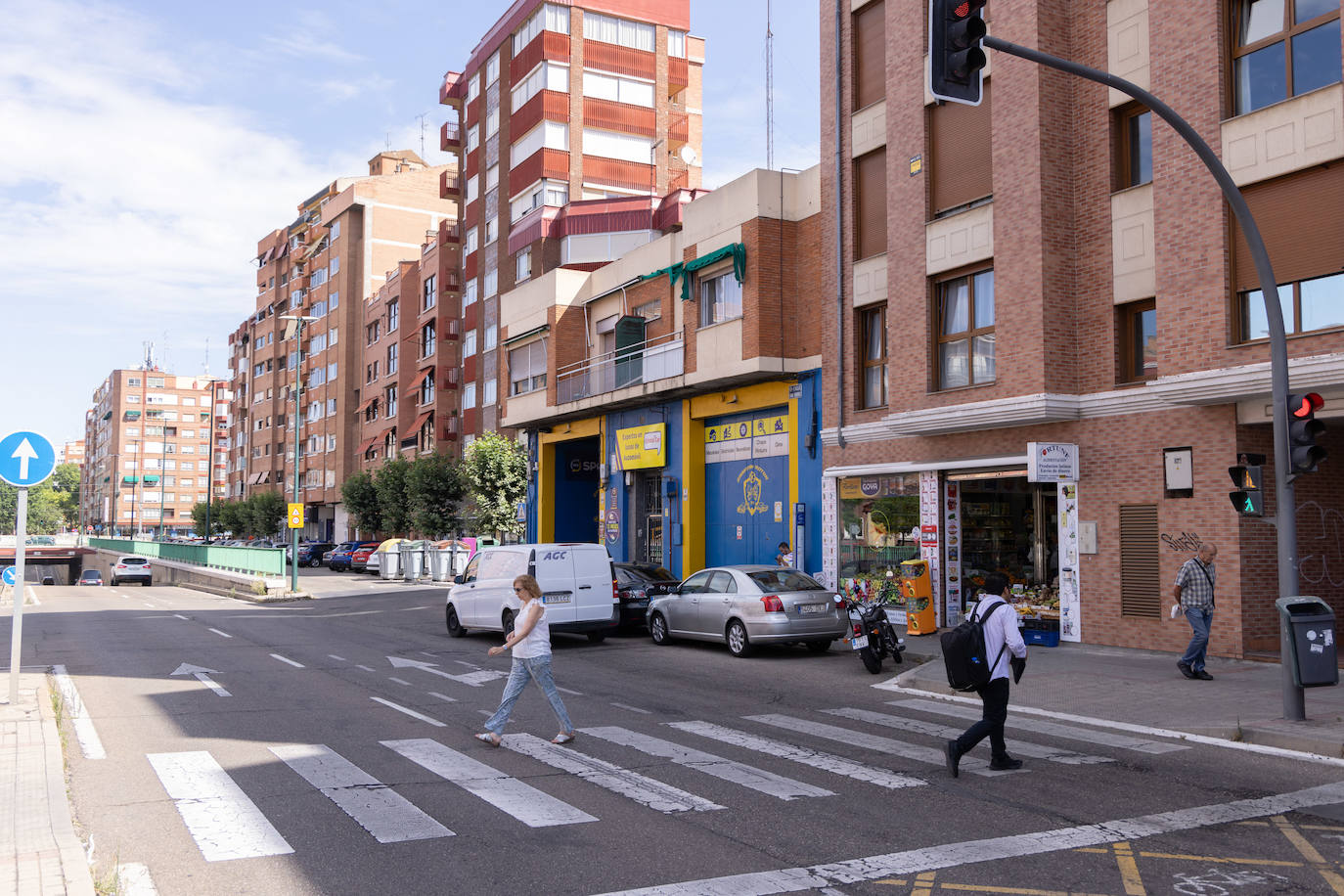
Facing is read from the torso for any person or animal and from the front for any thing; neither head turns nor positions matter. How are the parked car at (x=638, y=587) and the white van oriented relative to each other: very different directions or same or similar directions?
same or similar directions

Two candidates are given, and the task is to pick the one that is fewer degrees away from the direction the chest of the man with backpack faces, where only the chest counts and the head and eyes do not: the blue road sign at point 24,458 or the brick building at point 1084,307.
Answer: the brick building

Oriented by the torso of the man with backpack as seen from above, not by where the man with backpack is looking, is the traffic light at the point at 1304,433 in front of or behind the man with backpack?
in front

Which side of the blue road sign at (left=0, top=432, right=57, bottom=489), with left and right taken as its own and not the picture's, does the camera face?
front

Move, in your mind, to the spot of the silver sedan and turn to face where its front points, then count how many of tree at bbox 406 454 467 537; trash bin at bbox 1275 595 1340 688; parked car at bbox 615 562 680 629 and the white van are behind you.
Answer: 1

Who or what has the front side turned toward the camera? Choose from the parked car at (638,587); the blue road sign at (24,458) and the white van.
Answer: the blue road sign

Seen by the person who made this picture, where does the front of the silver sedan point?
facing away from the viewer and to the left of the viewer

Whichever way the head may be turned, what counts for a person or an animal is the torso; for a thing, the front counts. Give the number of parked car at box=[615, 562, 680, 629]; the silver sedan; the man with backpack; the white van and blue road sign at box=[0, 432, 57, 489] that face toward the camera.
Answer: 1

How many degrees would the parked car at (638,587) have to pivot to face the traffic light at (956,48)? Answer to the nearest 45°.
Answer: approximately 135° to its left

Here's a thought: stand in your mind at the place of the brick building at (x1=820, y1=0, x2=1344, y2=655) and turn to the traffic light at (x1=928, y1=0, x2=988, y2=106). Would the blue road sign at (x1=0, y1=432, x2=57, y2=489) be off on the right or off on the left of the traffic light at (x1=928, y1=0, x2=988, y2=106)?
right

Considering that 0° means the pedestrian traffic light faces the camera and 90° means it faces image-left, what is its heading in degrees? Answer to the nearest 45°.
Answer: approximately 45°

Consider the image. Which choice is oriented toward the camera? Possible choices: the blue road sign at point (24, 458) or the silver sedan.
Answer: the blue road sign

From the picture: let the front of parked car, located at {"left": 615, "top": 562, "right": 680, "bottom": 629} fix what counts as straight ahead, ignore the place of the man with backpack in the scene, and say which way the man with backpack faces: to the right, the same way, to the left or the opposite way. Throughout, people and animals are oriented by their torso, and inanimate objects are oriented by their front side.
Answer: to the right

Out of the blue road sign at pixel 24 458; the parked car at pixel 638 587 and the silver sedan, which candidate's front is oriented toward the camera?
the blue road sign

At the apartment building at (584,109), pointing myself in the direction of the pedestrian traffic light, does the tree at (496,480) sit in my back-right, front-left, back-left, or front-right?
front-right

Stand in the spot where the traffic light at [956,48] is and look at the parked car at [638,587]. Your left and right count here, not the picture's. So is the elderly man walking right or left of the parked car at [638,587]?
right

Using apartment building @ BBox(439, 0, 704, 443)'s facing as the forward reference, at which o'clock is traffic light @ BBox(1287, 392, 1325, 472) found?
The traffic light is roughly at 10 o'clock from the apartment building.

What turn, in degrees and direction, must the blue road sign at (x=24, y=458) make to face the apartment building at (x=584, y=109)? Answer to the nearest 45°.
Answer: approximately 135° to its left

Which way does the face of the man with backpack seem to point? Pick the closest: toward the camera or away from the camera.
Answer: away from the camera
